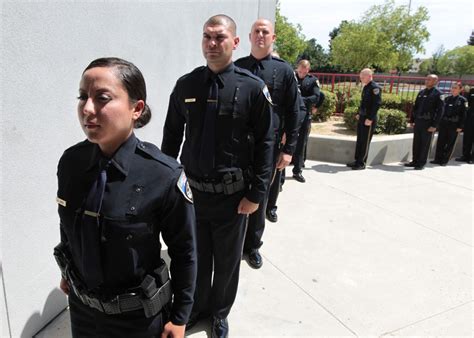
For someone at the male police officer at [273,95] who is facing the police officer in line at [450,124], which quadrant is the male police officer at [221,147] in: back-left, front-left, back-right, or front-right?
back-right

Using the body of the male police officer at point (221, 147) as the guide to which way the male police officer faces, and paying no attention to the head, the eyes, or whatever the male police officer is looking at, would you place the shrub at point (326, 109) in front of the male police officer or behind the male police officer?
behind

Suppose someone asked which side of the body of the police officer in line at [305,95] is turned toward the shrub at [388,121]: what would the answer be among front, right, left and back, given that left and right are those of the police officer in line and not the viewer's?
back

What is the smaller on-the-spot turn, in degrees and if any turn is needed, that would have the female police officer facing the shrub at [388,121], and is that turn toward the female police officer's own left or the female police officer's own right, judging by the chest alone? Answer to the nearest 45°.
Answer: approximately 180°

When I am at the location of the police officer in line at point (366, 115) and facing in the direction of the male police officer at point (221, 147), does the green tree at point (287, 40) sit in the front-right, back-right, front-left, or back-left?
back-right

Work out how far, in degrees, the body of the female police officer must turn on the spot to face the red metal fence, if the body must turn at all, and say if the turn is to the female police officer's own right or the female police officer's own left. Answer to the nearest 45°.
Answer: approximately 180°

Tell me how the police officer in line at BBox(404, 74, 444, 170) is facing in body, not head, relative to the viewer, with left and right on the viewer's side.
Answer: facing the viewer and to the left of the viewer

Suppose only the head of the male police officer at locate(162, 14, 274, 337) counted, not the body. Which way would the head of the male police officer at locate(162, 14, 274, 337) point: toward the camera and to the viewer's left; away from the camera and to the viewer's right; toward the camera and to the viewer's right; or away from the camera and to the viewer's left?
toward the camera and to the viewer's left

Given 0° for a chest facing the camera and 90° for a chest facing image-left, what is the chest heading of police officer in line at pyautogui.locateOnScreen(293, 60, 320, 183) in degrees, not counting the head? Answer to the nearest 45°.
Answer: approximately 45°

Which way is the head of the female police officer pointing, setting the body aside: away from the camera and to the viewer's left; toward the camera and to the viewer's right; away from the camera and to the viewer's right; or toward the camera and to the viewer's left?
toward the camera and to the viewer's left

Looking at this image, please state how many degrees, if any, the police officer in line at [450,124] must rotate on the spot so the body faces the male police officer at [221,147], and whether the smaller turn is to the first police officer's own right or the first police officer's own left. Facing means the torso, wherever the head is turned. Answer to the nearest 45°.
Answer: approximately 45° to the first police officer's own left

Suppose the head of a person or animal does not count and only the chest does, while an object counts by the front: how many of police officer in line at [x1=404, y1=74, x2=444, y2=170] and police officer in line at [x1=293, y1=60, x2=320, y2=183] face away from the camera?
0

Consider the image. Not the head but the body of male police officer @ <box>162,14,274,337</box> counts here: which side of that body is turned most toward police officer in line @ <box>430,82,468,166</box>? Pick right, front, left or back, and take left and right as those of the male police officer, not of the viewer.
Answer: back
